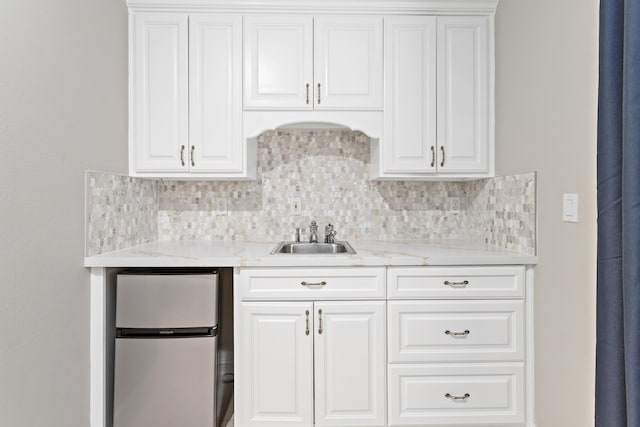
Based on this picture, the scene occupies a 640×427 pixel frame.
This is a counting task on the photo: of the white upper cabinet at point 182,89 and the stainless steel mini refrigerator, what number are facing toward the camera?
2

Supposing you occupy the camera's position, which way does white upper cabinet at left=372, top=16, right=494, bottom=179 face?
facing the viewer

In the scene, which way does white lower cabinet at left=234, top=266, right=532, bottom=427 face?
toward the camera

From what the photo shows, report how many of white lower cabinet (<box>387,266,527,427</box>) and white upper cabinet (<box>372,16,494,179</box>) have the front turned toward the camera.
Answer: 2

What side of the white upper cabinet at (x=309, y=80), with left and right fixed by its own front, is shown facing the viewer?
front

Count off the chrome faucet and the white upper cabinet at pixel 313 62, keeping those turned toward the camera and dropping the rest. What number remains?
2

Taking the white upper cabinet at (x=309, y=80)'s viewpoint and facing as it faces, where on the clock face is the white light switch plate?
The white light switch plate is roughly at 10 o'clock from the white upper cabinet.

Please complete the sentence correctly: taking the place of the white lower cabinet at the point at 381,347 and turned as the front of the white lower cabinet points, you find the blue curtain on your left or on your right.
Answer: on your left
